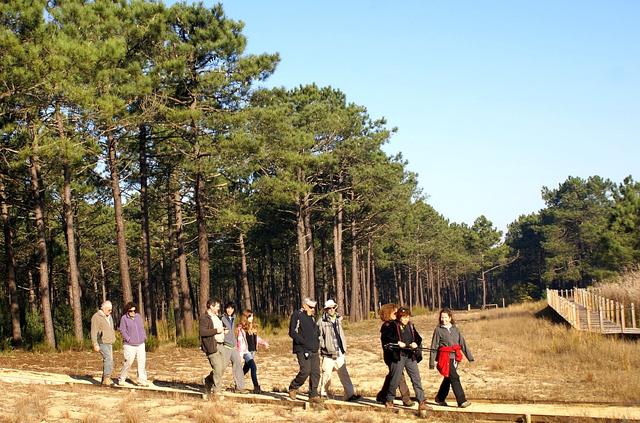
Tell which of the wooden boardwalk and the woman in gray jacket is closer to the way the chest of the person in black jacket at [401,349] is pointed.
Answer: the woman in gray jacket

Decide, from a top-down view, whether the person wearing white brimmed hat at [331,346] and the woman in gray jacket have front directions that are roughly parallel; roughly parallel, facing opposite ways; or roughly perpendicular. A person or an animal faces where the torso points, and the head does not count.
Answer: roughly parallel

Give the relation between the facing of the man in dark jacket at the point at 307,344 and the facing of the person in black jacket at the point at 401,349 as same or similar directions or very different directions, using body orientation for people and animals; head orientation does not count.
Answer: same or similar directions

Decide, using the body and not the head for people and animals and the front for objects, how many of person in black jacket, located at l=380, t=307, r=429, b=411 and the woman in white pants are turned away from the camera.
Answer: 0

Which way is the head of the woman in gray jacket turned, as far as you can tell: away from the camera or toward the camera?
toward the camera
